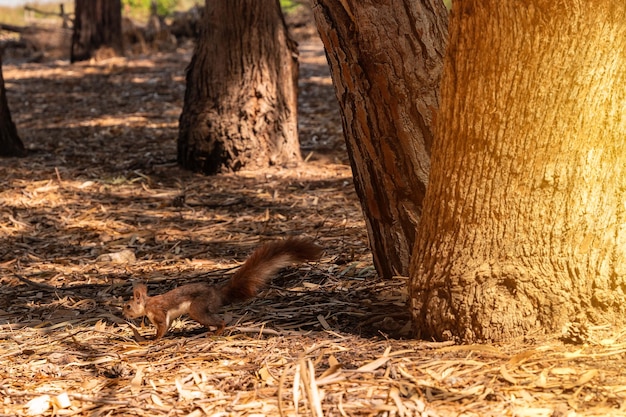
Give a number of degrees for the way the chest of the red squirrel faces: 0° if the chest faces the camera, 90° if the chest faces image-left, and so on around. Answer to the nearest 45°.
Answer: approximately 90°

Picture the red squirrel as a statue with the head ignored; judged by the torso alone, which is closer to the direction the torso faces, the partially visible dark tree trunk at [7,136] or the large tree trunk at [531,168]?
the partially visible dark tree trunk

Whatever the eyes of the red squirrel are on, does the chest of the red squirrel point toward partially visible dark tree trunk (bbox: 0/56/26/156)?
no

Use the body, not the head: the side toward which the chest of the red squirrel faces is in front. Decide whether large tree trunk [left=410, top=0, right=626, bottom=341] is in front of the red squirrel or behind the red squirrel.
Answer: behind

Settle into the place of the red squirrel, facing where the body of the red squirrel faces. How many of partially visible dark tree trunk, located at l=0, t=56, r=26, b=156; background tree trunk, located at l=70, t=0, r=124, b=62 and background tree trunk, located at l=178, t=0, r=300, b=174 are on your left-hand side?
0

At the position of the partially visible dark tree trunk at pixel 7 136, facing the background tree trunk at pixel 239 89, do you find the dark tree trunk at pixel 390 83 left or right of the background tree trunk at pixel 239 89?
right

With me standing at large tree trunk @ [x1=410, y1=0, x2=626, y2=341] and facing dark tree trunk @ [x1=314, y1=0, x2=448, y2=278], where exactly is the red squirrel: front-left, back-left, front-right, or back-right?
front-left

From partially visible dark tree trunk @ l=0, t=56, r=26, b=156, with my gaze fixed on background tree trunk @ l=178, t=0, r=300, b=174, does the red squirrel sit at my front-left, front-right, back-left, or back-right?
front-right

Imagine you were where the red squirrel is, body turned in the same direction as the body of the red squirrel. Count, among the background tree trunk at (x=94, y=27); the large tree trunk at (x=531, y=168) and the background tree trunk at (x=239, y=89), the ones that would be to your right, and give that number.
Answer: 2

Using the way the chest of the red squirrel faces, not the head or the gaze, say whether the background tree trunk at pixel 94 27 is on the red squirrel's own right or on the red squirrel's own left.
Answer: on the red squirrel's own right

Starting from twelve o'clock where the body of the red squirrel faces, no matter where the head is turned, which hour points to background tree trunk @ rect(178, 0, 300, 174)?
The background tree trunk is roughly at 3 o'clock from the red squirrel.

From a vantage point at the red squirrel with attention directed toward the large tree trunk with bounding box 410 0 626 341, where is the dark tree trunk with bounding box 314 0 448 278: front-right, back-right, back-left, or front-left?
front-left
